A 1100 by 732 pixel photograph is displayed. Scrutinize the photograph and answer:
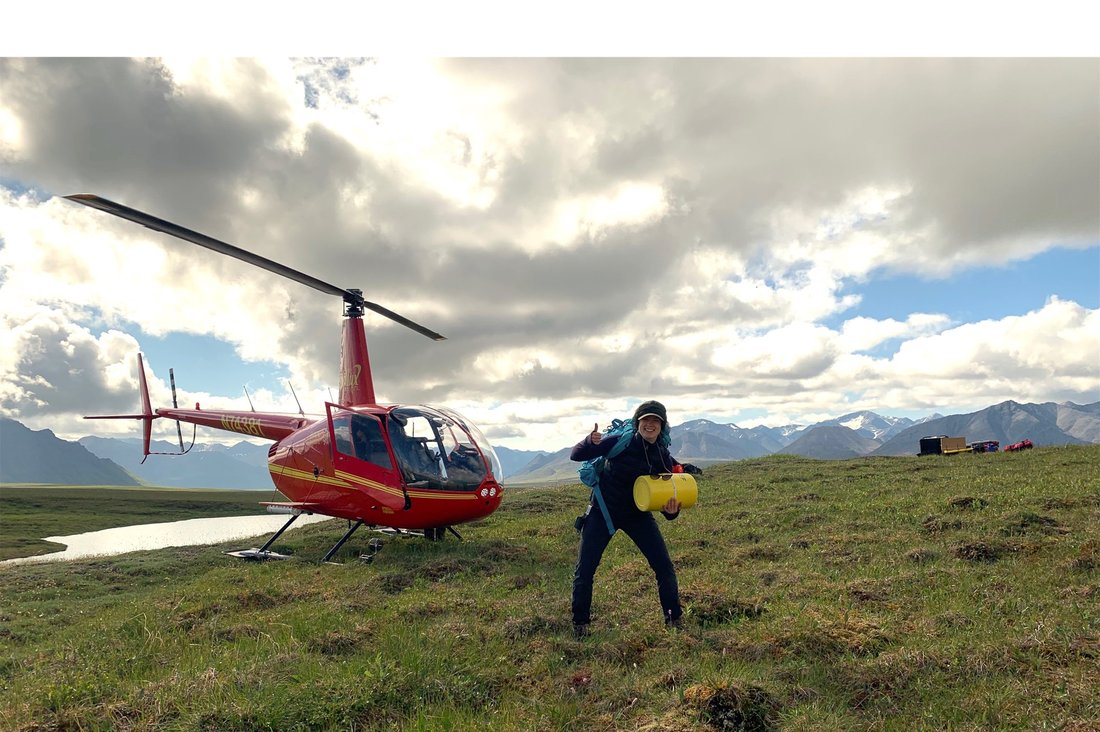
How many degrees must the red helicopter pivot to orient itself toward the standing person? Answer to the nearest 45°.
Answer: approximately 45° to its right

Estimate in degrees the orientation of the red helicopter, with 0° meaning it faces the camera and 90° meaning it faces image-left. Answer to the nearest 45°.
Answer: approximately 315°
